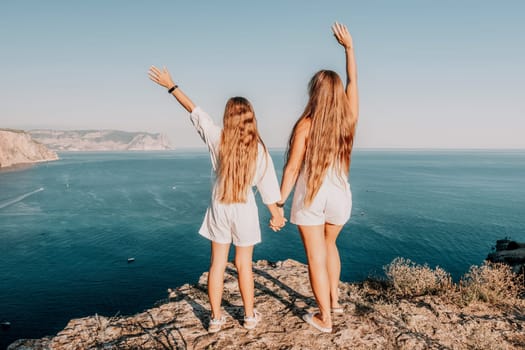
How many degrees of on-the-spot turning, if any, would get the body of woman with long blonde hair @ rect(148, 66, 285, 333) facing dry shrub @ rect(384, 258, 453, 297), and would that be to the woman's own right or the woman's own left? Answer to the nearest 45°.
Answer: approximately 45° to the woman's own right

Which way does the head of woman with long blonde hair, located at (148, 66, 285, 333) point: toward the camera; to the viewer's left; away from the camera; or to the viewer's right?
away from the camera

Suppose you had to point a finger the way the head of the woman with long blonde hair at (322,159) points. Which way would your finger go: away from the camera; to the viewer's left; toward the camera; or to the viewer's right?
away from the camera

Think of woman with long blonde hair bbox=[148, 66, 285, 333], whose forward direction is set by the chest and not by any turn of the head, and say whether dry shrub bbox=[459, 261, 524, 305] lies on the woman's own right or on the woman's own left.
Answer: on the woman's own right

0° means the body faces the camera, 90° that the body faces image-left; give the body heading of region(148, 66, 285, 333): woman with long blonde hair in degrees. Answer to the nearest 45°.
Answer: approximately 180°

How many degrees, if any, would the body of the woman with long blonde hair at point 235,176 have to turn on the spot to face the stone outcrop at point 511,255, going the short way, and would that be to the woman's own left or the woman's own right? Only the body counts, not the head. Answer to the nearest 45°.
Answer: approximately 45° to the woman's own right

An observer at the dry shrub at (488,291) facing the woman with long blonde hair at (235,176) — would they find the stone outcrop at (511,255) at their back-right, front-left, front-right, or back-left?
back-right

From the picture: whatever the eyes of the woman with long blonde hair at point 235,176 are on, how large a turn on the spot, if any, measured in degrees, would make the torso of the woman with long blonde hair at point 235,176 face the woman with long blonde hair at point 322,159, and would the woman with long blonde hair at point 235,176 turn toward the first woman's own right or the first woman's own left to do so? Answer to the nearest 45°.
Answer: approximately 90° to the first woman's own right

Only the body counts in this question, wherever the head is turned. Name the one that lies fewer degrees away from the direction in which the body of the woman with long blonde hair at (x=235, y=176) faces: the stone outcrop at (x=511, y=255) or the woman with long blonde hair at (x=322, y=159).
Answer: the stone outcrop

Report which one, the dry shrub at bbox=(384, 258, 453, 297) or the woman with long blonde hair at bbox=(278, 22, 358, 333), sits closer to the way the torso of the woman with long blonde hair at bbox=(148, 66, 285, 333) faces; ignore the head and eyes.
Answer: the dry shrub
